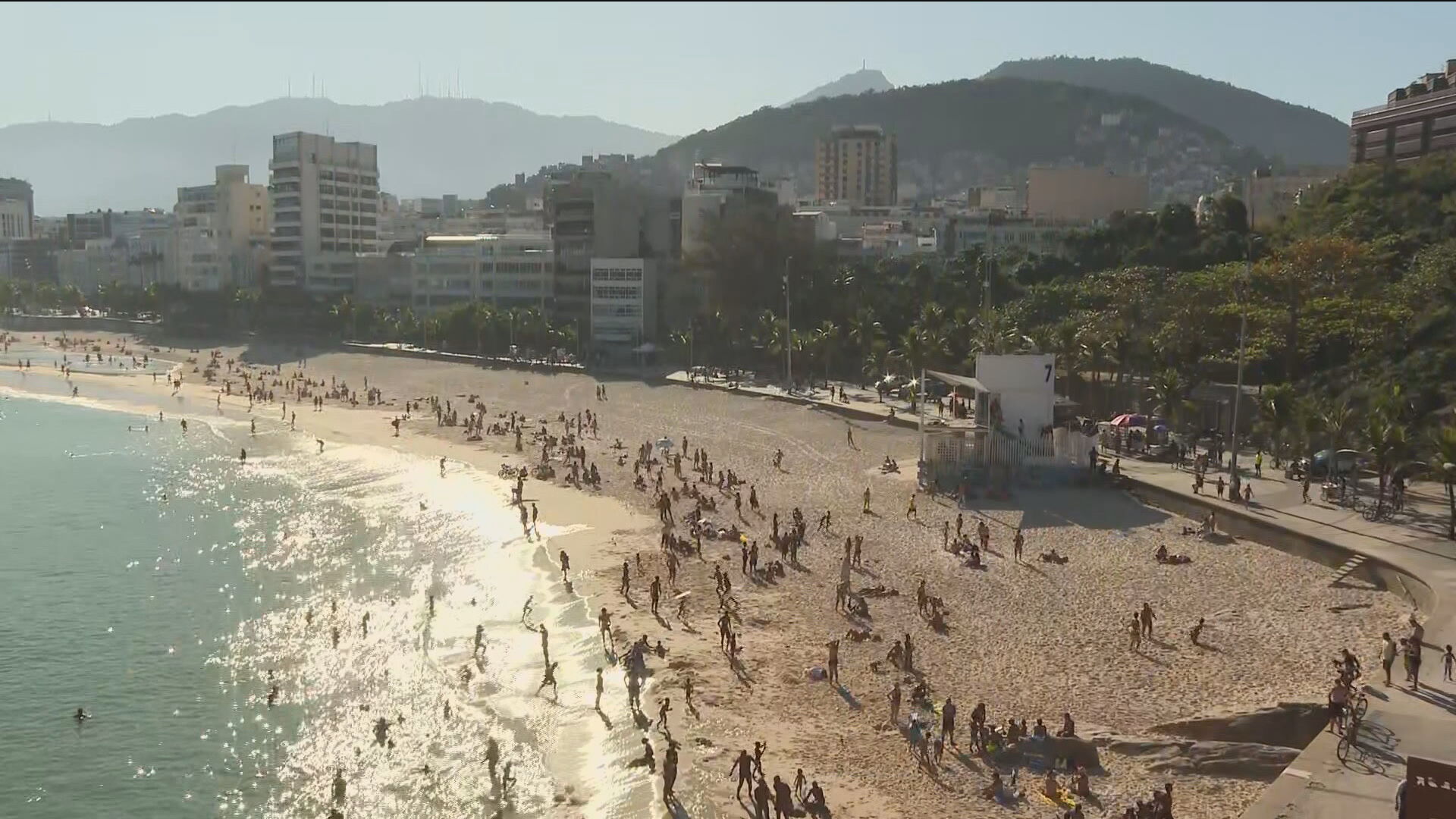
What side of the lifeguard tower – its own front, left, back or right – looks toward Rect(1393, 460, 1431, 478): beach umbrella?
back

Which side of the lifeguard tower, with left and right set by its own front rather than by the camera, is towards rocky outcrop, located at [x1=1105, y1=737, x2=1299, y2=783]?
left

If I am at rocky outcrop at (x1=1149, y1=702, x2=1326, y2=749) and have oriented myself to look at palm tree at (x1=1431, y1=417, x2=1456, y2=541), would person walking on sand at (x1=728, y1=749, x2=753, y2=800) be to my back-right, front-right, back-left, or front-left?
back-left

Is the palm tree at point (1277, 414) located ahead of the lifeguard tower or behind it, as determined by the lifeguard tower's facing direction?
behind

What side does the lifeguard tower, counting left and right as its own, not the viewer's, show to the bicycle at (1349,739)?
left

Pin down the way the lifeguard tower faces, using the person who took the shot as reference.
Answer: facing to the left of the viewer
